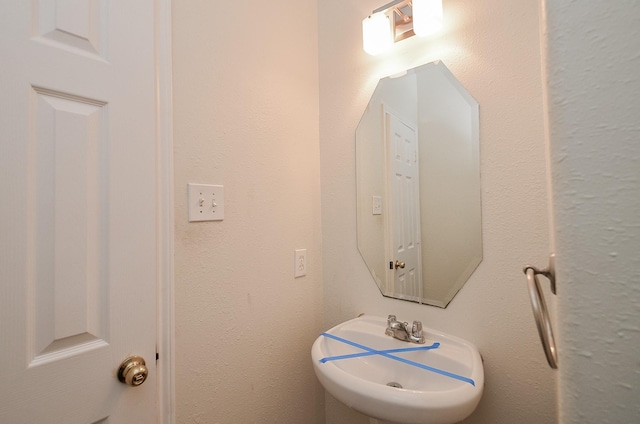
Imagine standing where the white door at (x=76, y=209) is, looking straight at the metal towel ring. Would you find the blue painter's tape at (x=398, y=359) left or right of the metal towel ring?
left

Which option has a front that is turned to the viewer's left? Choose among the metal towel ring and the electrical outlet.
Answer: the metal towel ring

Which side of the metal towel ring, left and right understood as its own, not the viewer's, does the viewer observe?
left

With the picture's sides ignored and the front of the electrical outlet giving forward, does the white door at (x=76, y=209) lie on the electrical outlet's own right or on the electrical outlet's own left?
on the electrical outlet's own right

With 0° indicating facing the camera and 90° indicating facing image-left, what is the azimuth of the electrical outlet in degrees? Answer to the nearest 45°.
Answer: approximately 315°

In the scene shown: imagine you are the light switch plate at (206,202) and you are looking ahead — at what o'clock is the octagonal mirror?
The octagonal mirror is roughly at 11 o'clock from the light switch plate.

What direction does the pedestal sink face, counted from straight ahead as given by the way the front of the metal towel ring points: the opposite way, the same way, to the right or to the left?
to the left

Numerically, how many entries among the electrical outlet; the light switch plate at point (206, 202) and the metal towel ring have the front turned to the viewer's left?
1

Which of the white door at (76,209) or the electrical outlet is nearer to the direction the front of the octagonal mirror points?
the white door

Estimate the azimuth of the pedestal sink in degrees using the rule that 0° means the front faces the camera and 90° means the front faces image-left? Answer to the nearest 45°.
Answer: approximately 45°

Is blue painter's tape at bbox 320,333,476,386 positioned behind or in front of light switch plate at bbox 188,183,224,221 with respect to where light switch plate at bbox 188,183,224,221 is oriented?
in front
